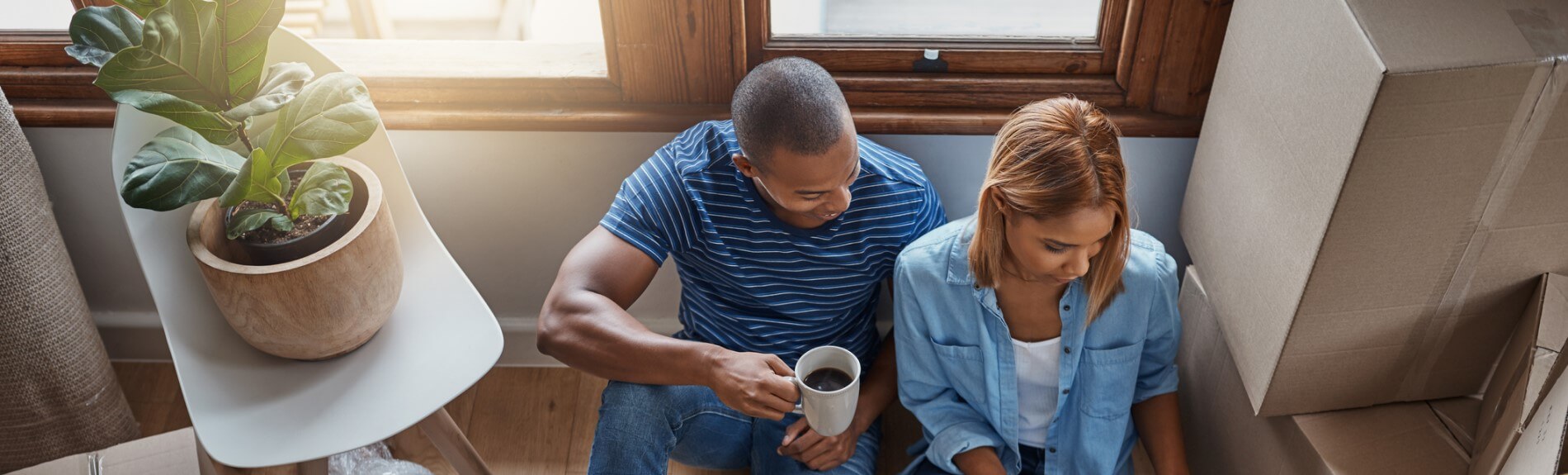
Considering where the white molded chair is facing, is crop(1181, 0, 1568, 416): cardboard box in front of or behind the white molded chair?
in front

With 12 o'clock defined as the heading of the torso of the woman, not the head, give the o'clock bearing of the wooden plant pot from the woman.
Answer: The wooden plant pot is roughly at 2 o'clock from the woman.

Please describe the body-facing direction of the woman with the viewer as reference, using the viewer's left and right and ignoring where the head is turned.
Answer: facing the viewer

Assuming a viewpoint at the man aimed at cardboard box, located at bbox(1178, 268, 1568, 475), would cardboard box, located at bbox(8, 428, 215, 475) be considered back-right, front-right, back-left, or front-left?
back-right

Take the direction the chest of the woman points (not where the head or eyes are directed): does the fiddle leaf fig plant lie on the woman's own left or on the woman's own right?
on the woman's own right

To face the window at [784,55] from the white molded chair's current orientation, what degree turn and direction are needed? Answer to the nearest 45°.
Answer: approximately 45° to its left

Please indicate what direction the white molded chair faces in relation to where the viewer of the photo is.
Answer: facing the viewer and to the right of the viewer

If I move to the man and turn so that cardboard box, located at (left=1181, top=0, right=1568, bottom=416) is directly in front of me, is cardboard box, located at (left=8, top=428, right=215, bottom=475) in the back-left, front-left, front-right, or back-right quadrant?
back-right

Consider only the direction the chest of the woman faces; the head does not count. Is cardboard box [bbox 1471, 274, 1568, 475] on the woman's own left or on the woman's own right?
on the woman's own left

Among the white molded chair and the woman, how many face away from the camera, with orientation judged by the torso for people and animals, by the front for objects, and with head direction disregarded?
0

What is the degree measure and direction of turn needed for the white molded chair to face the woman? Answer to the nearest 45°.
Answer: approximately 45° to its left

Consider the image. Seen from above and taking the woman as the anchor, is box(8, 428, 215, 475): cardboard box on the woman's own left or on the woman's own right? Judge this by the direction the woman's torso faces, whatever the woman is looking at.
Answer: on the woman's own right

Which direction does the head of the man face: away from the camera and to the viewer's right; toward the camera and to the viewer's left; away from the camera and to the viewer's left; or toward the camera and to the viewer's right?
toward the camera and to the viewer's right
